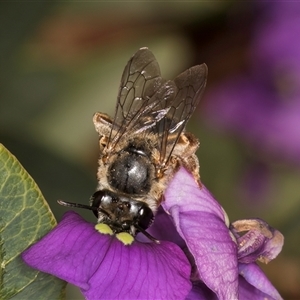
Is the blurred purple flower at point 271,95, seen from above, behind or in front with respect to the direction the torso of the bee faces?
behind

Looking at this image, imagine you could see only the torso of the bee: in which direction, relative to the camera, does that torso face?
toward the camera
